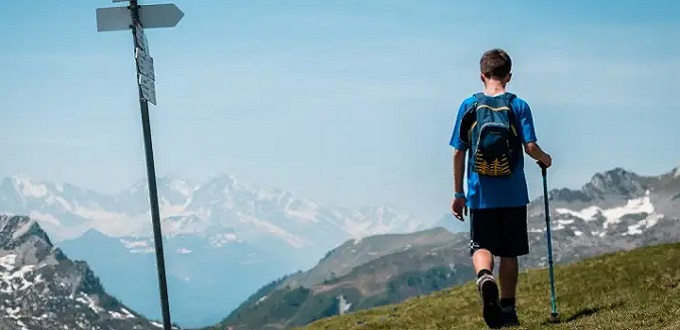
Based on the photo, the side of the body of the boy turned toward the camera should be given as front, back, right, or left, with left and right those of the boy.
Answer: back

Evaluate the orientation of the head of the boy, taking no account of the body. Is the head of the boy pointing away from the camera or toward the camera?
away from the camera

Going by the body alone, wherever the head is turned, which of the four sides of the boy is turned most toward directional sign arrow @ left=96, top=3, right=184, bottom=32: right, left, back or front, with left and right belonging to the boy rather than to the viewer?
left

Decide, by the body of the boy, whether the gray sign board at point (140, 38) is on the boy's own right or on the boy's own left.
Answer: on the boy's own left
